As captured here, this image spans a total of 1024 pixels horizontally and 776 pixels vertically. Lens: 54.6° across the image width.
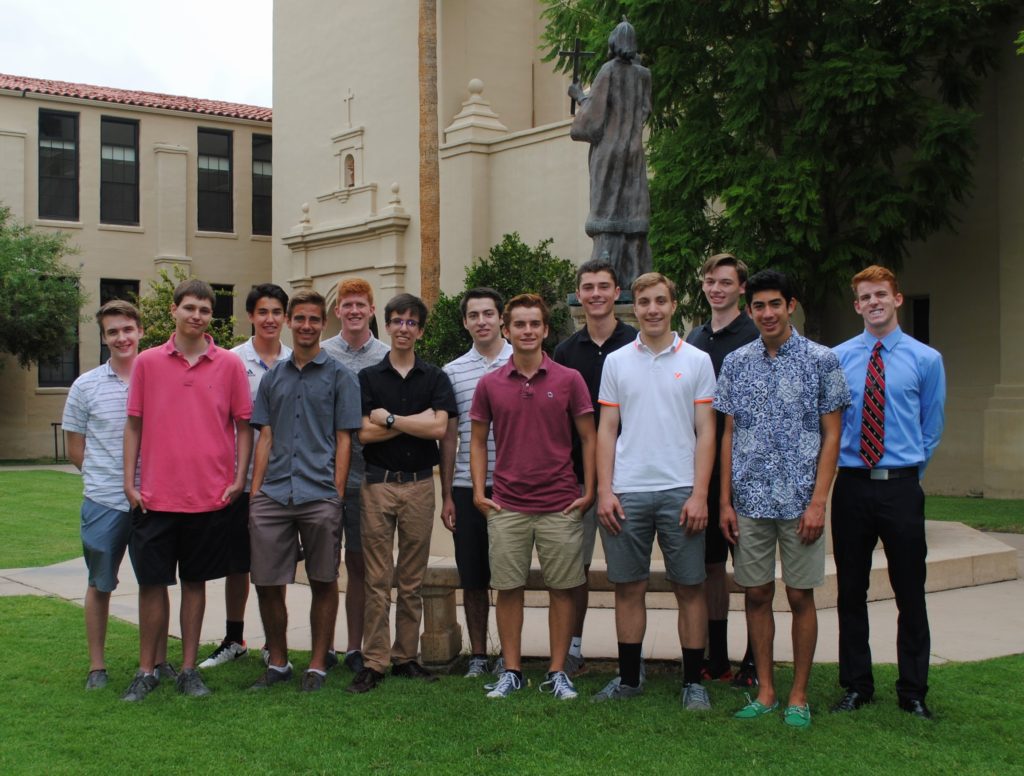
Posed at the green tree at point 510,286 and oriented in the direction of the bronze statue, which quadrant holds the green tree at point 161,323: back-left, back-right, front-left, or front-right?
back-right

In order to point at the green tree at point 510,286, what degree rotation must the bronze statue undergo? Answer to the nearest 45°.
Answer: approximately 45° to its right

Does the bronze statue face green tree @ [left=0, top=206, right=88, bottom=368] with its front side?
yes

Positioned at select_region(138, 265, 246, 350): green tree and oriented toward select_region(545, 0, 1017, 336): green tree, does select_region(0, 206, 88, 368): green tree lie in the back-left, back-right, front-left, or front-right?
back-right
